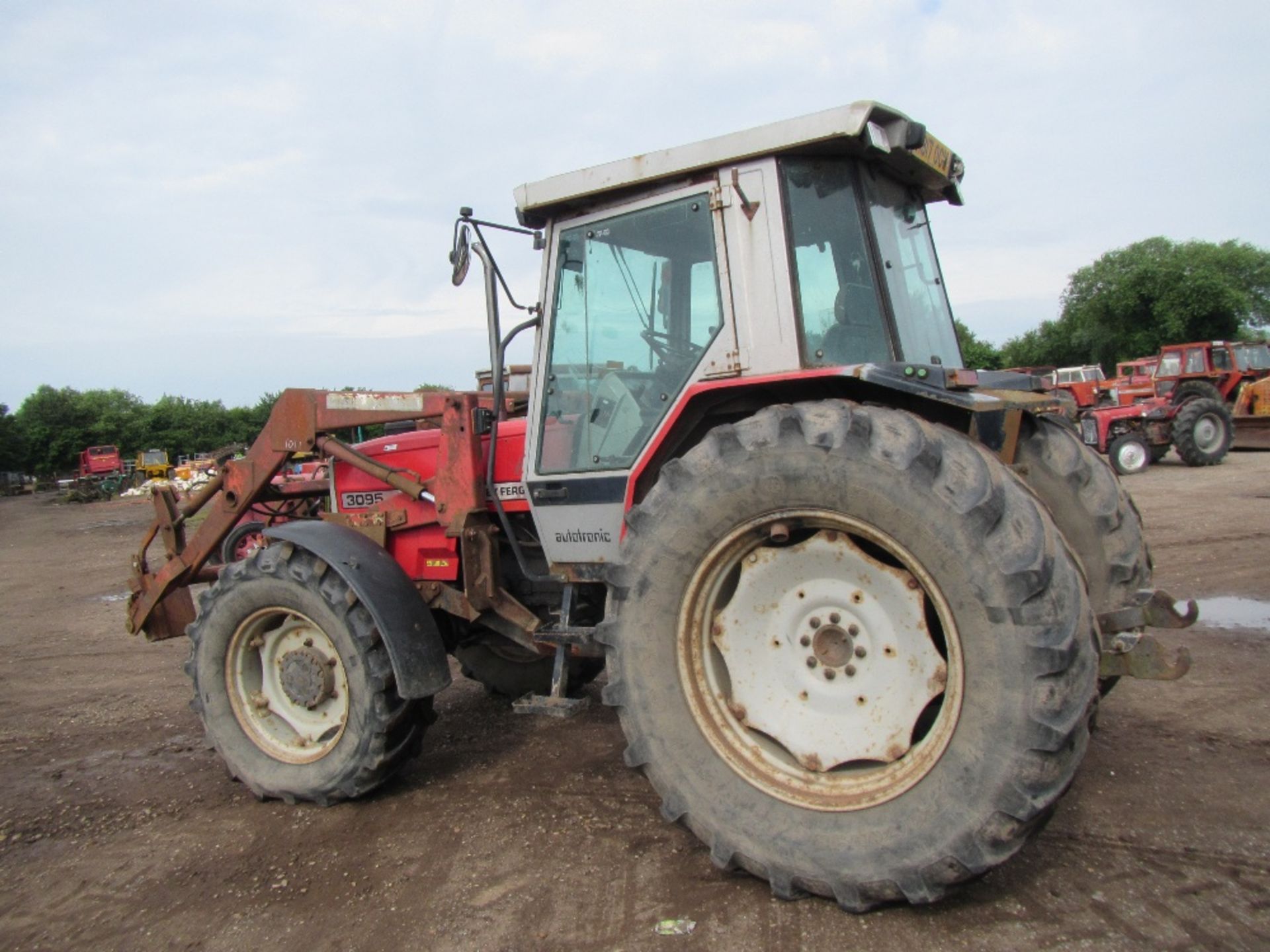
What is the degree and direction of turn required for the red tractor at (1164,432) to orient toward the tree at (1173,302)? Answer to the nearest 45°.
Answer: approximately 135° to its right

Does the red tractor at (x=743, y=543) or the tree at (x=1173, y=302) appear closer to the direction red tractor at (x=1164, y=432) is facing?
the red tractor

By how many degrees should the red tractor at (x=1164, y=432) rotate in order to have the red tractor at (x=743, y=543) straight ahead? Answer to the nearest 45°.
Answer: approximately 45° to its left

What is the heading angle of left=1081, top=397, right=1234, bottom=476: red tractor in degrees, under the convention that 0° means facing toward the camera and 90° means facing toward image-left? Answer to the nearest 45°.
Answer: approximately 45°

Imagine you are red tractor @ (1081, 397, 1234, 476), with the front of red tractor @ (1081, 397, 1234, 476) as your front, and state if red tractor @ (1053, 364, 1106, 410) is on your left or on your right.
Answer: on your right

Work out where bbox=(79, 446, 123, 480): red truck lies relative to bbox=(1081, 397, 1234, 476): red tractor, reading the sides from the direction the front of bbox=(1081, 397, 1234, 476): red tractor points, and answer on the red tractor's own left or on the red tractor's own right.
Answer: on the red tractor's own right
